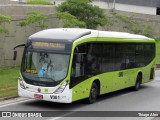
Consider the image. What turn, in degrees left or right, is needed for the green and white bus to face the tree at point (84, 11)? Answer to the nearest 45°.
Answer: approximately 135° to its right

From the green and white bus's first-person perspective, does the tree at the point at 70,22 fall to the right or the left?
on its right

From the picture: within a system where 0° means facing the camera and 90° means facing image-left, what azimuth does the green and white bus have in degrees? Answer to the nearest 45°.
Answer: approximately 45°

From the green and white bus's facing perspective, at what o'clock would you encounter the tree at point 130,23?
The tree is roughly at 5 o'clock from the green and white bus.
